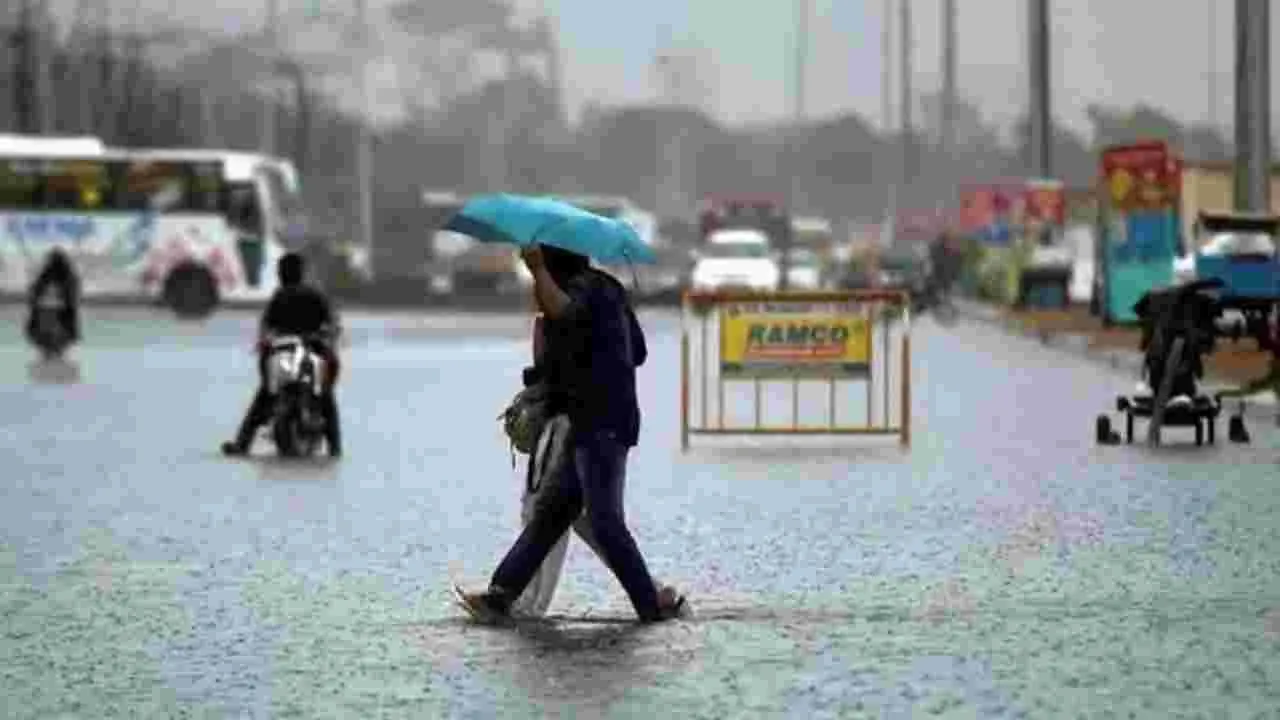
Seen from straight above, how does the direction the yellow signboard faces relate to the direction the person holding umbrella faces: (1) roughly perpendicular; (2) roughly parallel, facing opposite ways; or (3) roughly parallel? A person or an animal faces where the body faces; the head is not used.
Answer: roughly perpendicular

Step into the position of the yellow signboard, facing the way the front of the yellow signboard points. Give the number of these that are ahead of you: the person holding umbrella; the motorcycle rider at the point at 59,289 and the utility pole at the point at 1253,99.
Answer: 1

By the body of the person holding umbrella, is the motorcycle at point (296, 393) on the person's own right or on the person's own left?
on the person's own right

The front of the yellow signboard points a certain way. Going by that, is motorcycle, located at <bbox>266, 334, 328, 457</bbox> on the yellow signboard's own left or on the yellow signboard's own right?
on the yellow signboard's own right

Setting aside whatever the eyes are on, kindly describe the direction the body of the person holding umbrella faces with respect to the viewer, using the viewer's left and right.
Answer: facing to the left of the viewer

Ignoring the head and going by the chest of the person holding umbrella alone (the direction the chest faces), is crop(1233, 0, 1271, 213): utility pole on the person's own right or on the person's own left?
on the person's own right

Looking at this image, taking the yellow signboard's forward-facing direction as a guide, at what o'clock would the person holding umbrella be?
The person holding umbrella is roughly at 12 o'clock from the yellow signboard.

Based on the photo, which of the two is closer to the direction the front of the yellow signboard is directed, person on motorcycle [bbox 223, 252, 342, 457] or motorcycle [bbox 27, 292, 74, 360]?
the person on motorcycle

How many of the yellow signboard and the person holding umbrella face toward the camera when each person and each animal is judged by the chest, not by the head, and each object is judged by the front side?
1

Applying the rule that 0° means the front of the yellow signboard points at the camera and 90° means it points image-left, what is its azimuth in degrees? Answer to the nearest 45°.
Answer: approximately 0°
